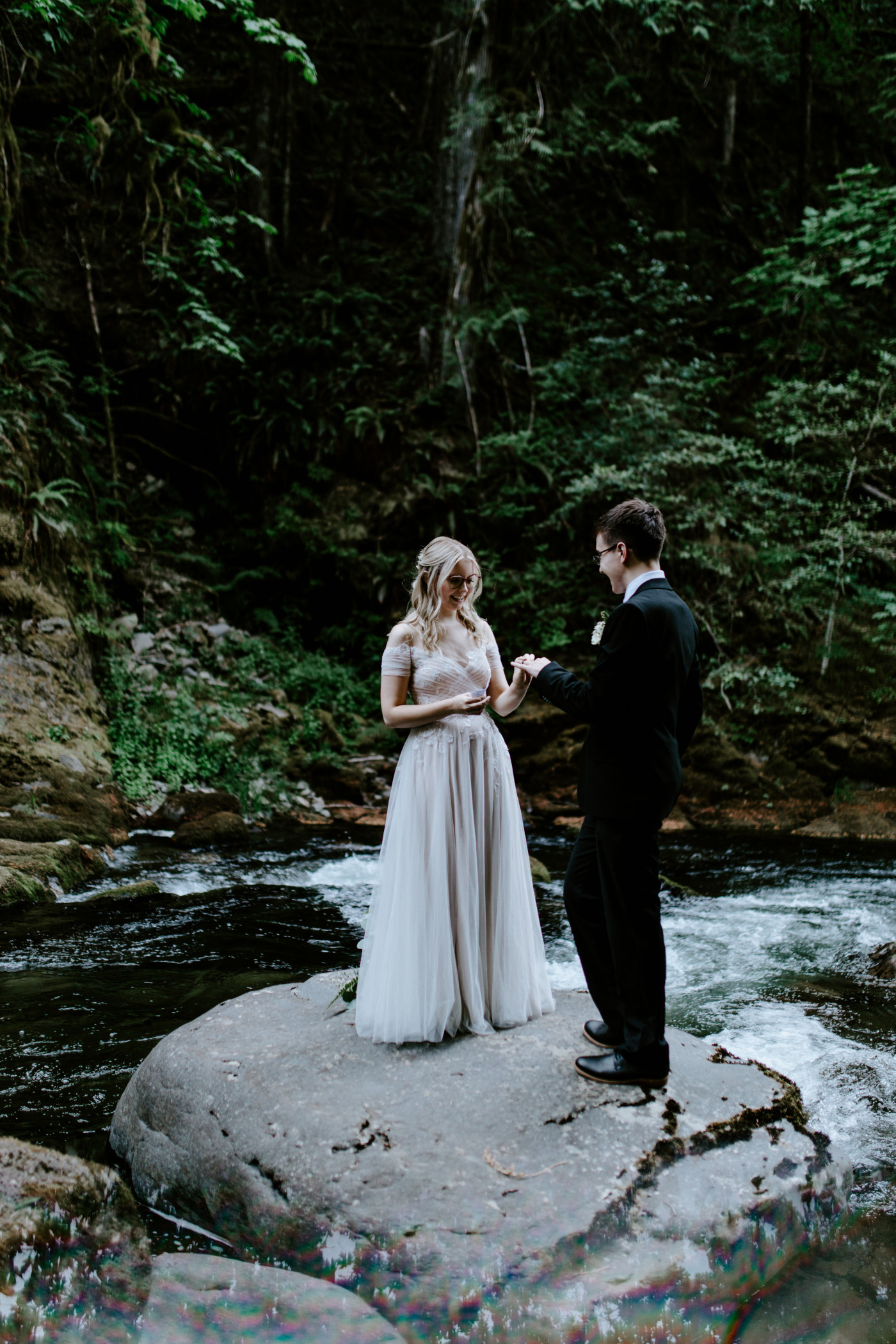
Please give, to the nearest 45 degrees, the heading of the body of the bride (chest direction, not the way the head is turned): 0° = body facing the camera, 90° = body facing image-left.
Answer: approximately 315°

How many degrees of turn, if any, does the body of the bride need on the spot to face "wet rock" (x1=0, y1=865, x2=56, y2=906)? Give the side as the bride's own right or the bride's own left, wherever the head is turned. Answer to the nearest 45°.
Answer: approximately 180°

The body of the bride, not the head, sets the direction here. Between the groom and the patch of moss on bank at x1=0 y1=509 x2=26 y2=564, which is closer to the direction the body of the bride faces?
the groom

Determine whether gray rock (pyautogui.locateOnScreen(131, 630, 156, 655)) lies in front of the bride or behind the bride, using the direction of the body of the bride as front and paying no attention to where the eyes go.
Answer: behind

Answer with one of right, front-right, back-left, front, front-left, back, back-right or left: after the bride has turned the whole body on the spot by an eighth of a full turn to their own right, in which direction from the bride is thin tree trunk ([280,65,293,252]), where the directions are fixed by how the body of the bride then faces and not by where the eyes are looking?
back

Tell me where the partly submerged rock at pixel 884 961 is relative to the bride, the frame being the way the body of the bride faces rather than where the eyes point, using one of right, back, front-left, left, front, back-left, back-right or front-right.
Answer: left

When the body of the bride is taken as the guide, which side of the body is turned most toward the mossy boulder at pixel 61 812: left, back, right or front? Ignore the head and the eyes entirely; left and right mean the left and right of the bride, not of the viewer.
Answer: back

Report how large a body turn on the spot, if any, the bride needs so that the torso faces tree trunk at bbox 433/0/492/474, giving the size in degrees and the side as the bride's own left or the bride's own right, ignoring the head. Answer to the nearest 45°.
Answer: approximately 135° to the bride's own left

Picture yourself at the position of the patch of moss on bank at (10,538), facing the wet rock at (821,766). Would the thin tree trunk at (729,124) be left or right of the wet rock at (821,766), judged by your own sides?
left

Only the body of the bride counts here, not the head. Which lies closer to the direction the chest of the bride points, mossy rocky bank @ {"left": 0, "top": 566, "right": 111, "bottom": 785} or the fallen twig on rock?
the fallen twig on rock

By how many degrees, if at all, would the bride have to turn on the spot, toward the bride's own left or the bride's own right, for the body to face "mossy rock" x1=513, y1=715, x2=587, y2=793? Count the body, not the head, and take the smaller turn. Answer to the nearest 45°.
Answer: approximately 135° to the bride's own left

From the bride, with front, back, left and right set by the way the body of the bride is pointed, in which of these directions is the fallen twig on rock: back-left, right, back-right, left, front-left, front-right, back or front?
front-right

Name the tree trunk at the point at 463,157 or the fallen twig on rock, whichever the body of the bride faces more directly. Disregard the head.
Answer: the fallen twig on rock

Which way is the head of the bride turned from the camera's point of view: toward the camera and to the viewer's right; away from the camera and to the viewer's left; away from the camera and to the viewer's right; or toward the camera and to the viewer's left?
toward the camera and to the viewer's right
